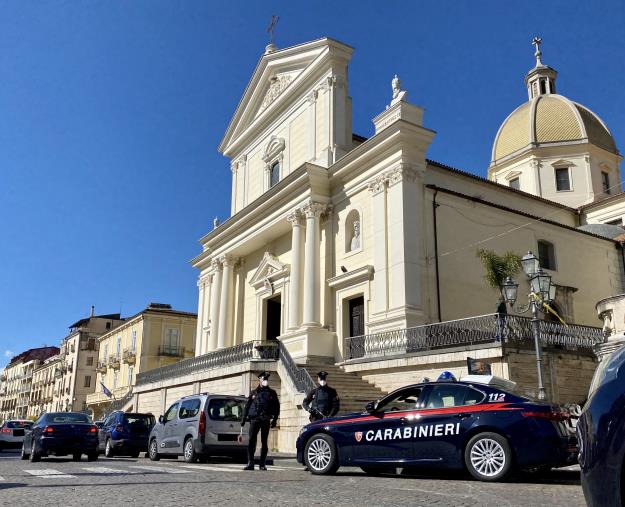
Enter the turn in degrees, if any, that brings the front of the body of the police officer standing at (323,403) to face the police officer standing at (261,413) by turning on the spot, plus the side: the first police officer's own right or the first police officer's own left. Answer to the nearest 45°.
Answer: approximately 45° to the first police officer's own right

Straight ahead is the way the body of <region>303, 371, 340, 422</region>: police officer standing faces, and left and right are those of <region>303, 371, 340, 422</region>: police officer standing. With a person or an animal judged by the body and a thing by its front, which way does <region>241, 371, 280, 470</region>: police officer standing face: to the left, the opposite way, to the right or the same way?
the same way

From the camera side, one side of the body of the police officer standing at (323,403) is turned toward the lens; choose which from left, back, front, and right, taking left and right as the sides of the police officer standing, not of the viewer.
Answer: front

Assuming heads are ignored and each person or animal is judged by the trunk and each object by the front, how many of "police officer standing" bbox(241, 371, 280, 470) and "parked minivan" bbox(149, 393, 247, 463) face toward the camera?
1

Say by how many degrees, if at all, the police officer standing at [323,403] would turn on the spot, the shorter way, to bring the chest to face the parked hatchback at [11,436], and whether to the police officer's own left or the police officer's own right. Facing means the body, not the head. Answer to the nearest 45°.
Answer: approximately 135° to the police officer's own right

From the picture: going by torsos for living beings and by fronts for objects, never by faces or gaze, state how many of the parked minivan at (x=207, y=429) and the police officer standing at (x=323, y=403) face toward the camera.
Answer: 1

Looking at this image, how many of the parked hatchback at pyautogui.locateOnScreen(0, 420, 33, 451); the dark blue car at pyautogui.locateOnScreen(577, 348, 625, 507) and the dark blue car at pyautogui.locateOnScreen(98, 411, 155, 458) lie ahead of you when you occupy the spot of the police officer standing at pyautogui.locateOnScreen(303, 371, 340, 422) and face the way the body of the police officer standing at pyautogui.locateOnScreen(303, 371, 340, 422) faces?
1

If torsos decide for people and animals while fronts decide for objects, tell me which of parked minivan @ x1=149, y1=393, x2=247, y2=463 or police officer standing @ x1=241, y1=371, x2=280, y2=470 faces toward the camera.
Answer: the police officer standing

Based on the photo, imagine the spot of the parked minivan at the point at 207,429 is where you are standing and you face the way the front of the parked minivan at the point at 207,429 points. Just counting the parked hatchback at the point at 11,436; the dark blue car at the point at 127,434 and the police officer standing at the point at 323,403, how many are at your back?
1

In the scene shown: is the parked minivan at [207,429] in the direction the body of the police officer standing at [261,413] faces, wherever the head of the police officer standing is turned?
no

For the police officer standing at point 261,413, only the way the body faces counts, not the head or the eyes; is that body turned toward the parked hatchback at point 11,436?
no

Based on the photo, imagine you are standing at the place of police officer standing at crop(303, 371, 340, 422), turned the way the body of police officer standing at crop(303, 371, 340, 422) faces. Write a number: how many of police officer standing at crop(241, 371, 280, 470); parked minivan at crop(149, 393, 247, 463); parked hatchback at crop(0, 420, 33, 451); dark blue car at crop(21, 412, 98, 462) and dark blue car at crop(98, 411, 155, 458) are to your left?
0

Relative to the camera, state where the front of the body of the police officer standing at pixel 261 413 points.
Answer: toward the camera
